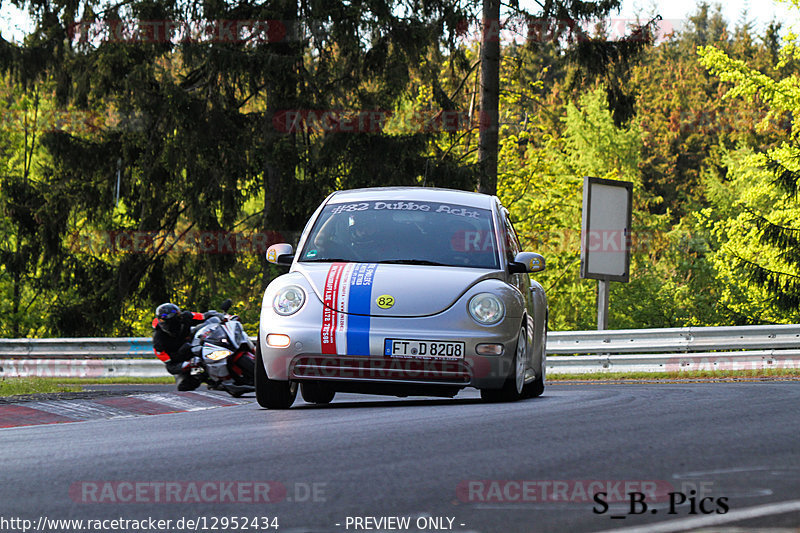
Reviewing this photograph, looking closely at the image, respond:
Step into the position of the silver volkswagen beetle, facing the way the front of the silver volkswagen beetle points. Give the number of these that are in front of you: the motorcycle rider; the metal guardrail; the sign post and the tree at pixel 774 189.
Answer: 0

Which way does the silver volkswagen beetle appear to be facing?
toward the camera

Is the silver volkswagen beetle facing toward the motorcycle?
no

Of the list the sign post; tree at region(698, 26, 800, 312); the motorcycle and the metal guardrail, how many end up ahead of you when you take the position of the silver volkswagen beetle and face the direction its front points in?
0

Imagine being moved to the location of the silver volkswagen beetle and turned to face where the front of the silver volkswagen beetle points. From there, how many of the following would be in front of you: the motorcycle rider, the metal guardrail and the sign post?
0

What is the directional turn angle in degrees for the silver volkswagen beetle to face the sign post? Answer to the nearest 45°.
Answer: approximately 180°

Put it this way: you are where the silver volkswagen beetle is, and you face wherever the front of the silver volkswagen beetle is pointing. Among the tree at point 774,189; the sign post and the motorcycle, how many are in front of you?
0

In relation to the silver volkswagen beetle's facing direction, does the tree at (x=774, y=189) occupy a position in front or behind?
behind

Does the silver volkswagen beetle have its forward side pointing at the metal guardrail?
no

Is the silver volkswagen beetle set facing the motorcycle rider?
no
